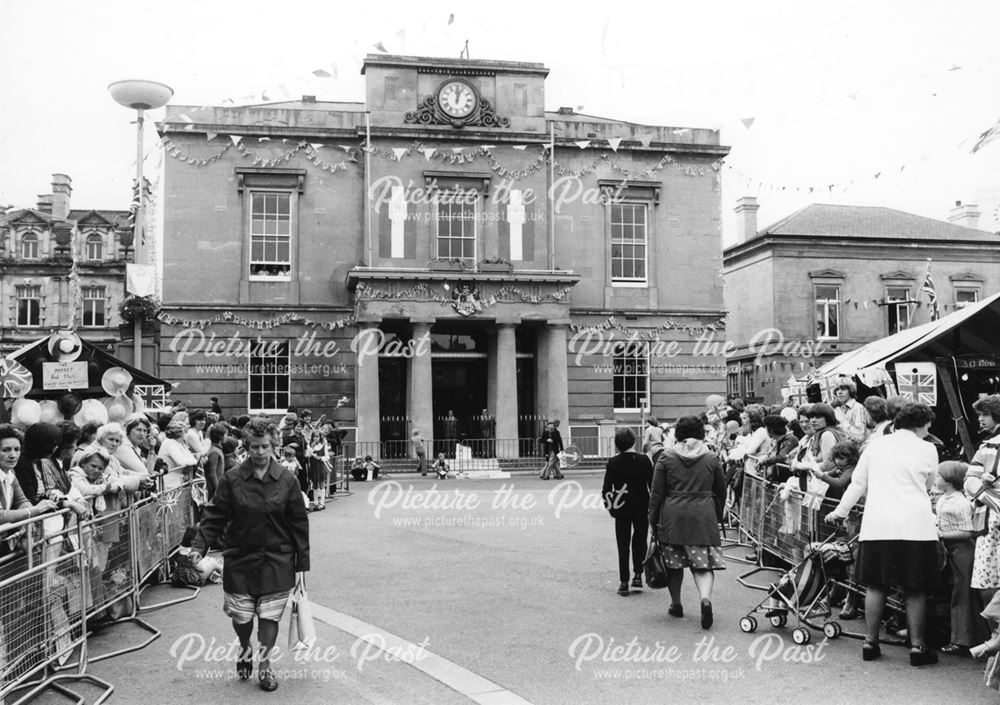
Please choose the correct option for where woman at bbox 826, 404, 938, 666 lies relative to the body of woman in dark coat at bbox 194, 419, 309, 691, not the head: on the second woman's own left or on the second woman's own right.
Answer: on the second woman's own left

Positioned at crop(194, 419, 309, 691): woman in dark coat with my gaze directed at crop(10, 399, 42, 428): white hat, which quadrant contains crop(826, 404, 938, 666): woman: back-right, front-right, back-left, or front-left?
back-right

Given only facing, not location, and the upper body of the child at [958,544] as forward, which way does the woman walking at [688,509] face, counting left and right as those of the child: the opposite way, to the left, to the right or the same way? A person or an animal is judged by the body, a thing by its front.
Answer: to the right

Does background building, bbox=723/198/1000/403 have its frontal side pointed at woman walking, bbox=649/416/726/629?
yes

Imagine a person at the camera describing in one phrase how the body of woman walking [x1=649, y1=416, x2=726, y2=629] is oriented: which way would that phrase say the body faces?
away from the camera

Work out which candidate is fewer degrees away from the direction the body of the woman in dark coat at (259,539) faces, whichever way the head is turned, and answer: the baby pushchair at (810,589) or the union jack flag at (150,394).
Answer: the baby pushchair

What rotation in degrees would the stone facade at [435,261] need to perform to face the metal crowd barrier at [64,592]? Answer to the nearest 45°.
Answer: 0° — it already faces it

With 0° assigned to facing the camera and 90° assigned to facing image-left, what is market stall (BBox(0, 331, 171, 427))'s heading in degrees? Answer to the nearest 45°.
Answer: approximately 0°

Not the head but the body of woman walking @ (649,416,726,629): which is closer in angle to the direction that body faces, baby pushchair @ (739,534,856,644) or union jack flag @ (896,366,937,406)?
the union jack flag

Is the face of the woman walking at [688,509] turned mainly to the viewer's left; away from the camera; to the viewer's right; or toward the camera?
away from the camera
